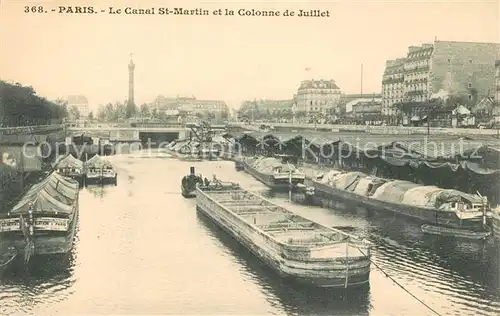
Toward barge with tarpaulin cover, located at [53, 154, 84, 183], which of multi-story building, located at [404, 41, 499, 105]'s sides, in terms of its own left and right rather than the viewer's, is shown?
front

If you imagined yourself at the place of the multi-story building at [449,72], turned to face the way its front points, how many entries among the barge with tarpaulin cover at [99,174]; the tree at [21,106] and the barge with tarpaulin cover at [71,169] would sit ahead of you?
3

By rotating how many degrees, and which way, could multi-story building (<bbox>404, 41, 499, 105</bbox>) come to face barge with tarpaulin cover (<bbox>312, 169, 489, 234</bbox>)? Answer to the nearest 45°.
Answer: approximately 45° to its left

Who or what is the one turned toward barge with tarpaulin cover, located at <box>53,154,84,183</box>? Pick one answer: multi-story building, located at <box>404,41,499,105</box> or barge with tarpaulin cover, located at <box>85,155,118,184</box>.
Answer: the multi-story building

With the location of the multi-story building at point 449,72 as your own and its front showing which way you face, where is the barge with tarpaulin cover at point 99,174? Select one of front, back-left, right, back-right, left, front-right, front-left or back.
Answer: front

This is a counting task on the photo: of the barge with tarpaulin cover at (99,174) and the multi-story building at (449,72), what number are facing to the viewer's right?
0

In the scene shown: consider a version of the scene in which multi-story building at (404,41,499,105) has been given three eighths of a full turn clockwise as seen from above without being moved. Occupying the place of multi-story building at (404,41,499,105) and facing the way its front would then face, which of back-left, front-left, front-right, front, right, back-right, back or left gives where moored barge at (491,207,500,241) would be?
back

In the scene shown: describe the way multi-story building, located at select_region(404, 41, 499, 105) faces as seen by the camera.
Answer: facing the viewer and to the left of the viewer

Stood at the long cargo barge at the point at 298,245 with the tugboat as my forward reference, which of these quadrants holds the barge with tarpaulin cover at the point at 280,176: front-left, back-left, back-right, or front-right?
front-right
